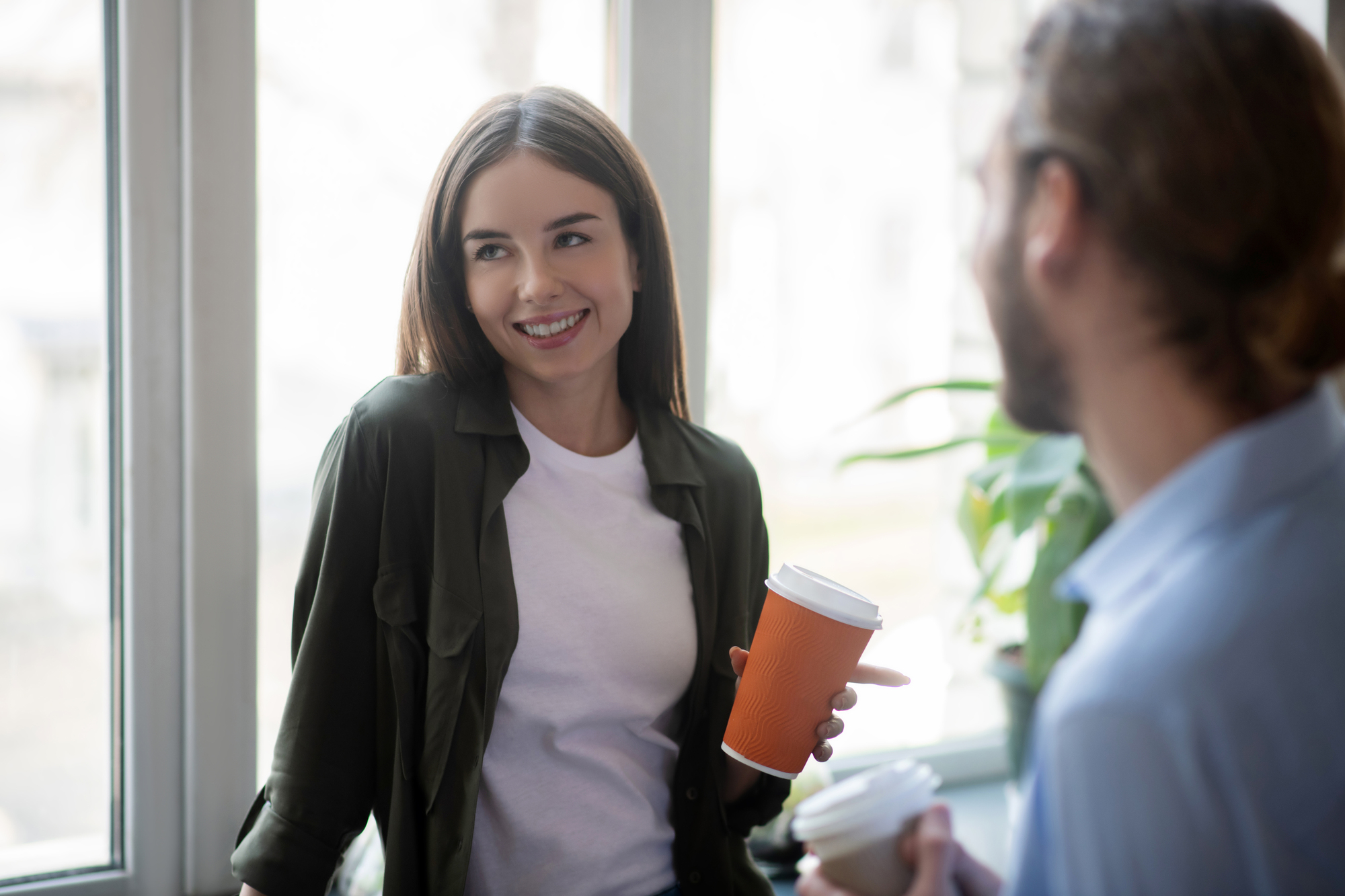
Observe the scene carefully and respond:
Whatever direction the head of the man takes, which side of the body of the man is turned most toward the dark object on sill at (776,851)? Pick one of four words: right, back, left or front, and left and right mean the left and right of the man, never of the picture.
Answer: front

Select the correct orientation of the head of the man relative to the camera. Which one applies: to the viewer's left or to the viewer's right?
to the viewer's left

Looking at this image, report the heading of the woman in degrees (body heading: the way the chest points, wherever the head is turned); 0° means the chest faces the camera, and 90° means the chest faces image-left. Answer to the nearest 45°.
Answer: approximately 315°

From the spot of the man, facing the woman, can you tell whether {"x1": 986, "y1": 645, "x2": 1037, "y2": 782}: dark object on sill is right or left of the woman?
right

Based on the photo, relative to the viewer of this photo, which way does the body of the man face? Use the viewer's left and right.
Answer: facing away from the viewer and to the left of the viewer

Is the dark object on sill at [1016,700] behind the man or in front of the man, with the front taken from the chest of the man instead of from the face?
in front

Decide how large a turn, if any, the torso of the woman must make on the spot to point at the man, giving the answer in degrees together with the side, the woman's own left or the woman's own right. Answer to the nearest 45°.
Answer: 0° — they already face them

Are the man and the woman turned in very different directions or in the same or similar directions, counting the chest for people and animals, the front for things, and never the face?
very different directions
